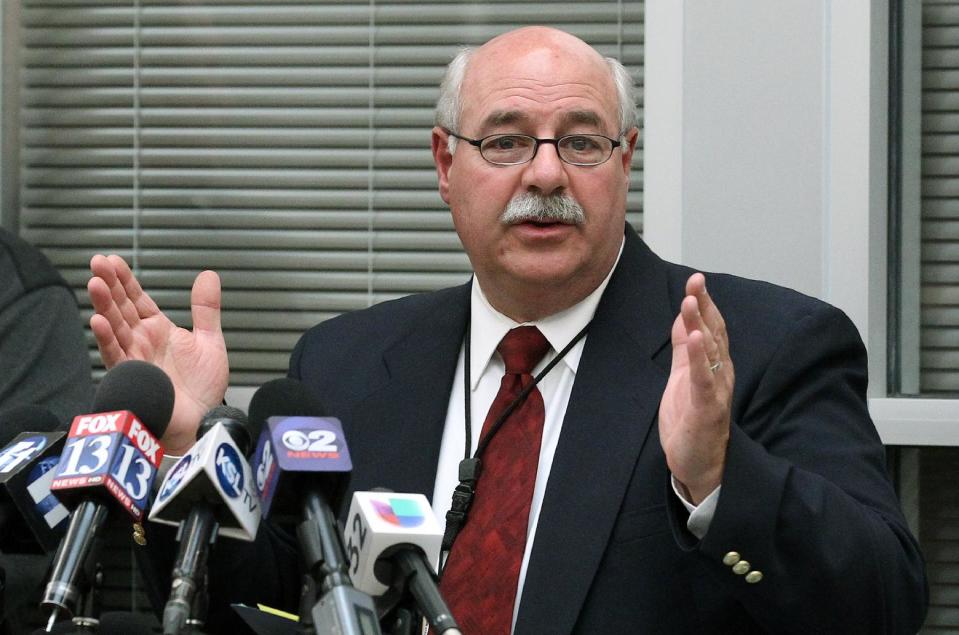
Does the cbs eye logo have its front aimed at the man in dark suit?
no

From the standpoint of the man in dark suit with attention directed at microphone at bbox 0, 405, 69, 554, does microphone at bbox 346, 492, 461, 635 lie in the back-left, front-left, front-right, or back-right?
front-left

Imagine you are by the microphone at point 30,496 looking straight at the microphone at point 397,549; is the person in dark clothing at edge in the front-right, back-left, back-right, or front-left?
back-left

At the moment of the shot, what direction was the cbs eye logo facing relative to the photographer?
facing the viewer

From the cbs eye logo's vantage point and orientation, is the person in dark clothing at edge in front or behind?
behind

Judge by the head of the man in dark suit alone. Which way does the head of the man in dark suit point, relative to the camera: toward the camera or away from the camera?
toward the camera
